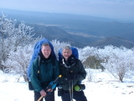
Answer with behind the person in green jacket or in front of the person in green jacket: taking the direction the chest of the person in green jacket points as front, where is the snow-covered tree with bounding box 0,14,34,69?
behind

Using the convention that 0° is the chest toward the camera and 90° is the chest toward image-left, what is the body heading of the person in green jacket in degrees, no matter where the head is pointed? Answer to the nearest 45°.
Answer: approximately 0°
